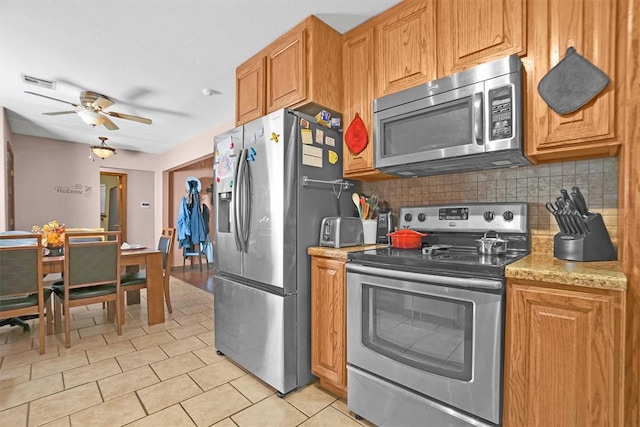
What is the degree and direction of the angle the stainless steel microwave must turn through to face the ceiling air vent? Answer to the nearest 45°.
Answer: approximately 45° to its right

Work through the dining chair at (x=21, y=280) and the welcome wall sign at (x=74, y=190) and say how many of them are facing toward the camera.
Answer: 1

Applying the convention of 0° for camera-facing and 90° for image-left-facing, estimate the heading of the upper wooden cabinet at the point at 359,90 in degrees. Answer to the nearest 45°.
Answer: approximately 45°

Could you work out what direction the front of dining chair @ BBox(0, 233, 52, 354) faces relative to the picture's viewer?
facing away from the viewer

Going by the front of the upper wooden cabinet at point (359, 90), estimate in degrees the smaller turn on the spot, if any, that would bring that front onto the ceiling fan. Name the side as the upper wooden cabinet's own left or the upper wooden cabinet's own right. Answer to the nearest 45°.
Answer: approximately 45° to the upper wooden cabinet's own right

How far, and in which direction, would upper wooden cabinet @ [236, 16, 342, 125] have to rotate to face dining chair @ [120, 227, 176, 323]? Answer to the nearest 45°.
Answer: approximately 90° to its right

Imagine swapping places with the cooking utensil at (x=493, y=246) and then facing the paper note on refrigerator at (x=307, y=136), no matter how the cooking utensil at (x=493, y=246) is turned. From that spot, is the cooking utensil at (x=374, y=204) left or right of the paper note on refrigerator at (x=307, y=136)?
right
